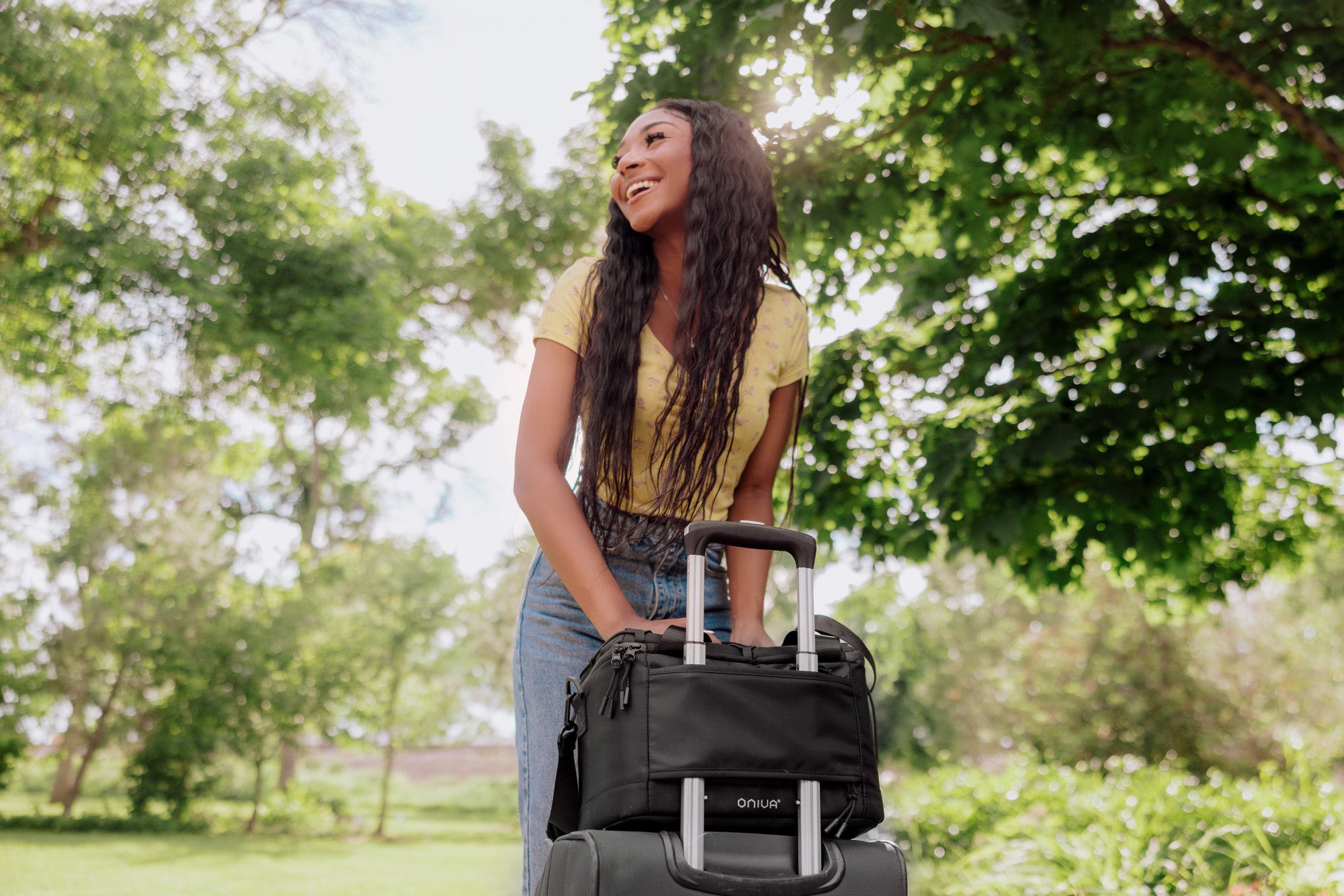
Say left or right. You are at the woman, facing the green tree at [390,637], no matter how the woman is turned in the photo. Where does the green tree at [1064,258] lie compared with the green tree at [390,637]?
right

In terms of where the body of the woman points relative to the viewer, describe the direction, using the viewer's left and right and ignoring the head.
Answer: facing the viewer

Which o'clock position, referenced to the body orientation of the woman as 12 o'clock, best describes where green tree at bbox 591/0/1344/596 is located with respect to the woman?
The green tree is roughly at 7 o'clock from the woman.

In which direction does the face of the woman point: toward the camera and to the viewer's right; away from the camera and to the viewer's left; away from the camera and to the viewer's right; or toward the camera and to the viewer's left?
toward the camera and to the viewer's left

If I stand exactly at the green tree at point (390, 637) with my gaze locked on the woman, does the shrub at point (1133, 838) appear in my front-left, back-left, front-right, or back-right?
front-left

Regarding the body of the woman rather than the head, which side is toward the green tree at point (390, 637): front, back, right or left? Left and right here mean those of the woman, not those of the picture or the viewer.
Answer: back
